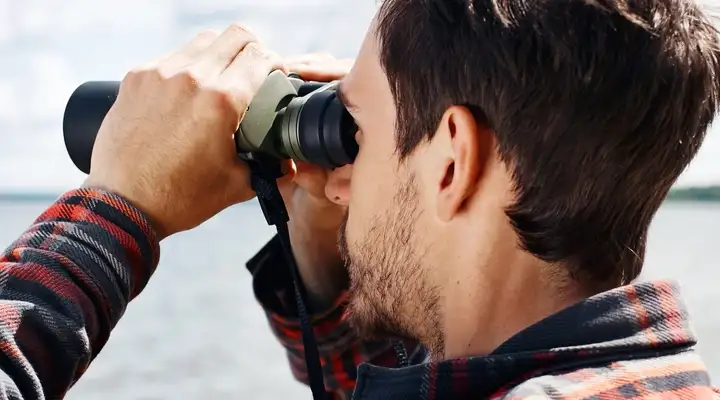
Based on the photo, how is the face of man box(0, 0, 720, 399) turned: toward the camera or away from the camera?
away from the camera

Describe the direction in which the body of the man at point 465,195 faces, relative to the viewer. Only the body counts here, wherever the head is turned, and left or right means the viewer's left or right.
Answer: facing away from the viewer and to the left of the viewer
